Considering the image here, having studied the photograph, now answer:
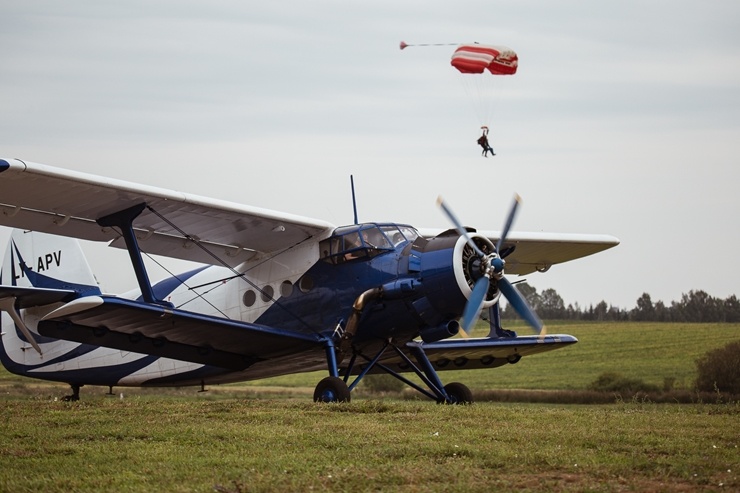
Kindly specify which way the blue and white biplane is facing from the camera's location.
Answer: facing the viewer and to the right of the viewer
